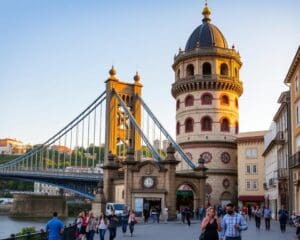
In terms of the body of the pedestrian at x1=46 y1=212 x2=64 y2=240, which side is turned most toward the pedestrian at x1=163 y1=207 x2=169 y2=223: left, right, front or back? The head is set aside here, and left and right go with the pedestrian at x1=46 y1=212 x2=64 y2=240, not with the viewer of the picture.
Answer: front

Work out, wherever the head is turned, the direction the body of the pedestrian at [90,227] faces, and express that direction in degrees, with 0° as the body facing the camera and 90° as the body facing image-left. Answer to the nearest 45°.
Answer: approximately 0°

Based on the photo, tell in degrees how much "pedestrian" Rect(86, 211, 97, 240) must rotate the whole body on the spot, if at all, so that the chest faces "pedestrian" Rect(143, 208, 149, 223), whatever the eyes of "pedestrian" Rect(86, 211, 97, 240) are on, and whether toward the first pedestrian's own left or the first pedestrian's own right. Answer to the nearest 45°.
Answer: approximately 180°

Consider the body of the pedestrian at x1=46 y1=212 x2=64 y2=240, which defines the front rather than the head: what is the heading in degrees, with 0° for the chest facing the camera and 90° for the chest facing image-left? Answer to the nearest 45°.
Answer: approximately 180°

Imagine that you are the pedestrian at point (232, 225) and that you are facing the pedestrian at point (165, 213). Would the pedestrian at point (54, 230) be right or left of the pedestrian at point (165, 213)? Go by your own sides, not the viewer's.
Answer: left

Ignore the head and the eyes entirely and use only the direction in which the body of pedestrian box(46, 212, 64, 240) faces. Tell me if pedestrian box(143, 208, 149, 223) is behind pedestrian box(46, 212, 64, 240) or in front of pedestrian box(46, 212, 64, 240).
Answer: in front

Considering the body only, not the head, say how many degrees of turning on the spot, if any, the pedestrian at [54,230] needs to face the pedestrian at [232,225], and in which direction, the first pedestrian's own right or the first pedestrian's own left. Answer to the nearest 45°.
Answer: approximately 135° to the first pedestrian's own right
